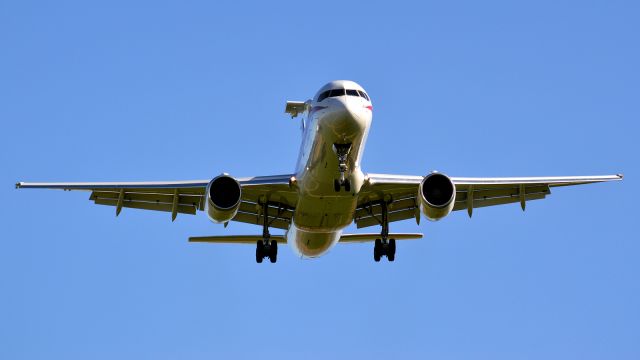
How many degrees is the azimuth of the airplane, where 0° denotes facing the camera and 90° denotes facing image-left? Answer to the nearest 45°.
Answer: approximately 0°
